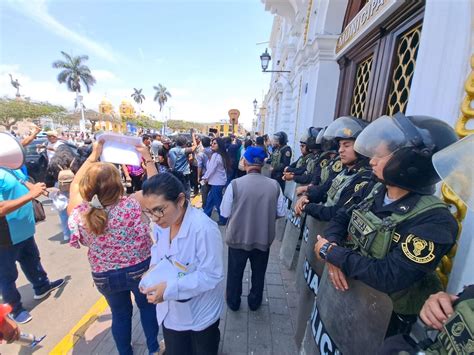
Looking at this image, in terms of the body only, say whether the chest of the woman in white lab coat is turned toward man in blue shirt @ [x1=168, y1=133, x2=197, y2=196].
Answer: no

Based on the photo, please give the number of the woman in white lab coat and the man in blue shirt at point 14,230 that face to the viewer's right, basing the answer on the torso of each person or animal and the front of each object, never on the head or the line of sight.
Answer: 1

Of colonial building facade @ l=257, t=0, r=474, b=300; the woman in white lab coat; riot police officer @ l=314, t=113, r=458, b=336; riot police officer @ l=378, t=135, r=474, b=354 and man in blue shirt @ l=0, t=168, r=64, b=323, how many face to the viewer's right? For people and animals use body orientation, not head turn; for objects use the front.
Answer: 1

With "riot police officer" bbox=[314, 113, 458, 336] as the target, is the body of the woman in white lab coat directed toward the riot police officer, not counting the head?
no

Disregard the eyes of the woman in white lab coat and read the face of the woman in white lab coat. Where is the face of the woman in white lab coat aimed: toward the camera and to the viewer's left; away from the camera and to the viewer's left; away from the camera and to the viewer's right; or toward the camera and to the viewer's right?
toward the camera and to the viewer's left

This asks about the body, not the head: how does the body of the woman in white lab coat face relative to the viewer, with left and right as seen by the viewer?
facing the viewer and to the left of the viewer

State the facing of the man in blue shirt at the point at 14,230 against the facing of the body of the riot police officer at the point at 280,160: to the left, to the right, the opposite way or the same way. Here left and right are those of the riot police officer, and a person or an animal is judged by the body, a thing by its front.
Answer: the opposite way

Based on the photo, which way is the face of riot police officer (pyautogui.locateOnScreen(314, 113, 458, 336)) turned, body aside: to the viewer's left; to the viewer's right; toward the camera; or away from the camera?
to the viewer's left

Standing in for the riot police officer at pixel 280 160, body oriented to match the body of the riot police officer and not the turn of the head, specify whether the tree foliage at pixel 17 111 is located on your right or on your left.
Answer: on your right

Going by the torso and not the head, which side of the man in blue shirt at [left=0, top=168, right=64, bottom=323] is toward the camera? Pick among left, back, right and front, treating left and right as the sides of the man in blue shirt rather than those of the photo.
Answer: right

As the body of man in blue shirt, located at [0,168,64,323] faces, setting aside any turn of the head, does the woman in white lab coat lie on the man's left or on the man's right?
on the man's right

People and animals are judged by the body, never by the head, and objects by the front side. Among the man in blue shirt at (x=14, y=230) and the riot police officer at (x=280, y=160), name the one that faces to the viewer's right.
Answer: the man in blue shirt

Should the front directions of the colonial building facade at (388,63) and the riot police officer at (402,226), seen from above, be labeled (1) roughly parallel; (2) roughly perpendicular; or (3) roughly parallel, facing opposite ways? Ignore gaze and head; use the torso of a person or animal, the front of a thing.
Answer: roughly parallel

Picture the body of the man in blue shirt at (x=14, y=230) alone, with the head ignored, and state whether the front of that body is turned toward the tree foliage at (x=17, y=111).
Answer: no

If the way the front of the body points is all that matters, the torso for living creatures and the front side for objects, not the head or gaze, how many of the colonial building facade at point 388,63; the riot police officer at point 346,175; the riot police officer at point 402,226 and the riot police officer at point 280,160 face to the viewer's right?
0

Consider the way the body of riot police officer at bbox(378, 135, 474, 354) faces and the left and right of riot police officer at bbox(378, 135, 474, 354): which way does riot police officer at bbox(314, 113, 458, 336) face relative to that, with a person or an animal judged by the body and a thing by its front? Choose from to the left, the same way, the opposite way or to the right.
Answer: the same way
